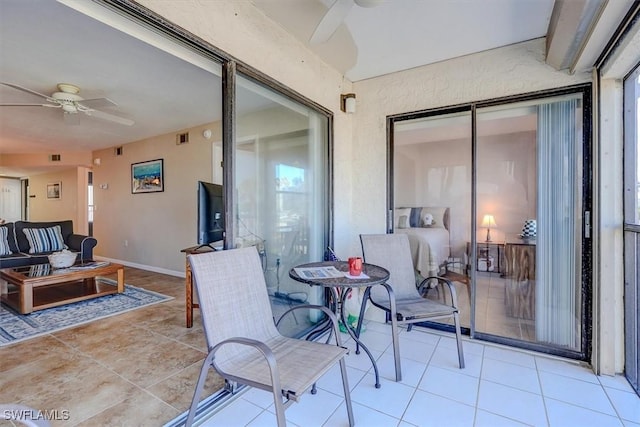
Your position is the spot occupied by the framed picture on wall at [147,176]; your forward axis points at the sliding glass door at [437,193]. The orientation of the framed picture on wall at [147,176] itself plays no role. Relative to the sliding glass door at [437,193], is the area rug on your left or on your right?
right

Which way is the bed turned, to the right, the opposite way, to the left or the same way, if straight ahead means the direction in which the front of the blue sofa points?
to the right

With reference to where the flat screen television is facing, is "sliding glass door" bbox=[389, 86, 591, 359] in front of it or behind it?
behind

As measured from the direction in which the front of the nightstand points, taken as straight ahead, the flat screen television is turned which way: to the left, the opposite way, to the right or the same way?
to the right

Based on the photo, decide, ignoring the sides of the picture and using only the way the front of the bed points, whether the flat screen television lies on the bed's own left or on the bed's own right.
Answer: on the bed's own right

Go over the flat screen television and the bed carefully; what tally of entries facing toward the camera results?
1

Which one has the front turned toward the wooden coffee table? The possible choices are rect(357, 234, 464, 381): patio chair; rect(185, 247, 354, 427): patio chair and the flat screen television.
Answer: the flat screen television

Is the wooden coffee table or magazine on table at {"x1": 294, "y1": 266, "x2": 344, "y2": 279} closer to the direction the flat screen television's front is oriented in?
the wooden coffee table

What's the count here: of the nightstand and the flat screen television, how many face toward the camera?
1

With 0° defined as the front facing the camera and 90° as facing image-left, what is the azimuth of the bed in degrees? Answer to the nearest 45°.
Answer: approximately 0°

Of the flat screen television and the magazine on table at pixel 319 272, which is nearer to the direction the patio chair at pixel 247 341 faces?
the magazine on table

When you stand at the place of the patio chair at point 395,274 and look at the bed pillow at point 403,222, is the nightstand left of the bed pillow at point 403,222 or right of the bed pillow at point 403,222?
right

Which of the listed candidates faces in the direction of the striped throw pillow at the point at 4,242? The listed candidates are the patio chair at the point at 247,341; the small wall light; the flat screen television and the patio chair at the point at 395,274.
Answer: the flat screen television

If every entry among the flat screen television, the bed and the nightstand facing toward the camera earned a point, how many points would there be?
2
